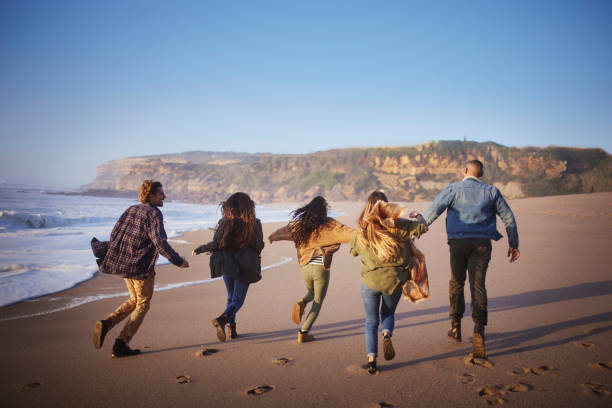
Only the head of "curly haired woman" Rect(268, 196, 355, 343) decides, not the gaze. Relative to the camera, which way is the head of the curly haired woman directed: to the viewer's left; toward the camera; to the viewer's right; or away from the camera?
away from the camera

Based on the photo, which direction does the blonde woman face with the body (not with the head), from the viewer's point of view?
away from the camera

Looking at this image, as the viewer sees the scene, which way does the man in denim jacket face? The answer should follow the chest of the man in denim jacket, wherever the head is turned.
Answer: away from the camera

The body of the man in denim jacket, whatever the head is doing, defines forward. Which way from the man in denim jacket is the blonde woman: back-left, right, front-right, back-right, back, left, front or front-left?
back-left

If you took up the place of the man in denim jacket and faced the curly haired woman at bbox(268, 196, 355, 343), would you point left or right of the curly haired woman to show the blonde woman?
left

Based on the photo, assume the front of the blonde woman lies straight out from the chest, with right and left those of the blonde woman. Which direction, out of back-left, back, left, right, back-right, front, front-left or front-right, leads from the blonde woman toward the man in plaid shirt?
left

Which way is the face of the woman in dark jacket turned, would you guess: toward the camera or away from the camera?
away from the camera

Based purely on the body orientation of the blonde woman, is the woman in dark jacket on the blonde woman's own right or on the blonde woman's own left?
on the blonde woman's own left

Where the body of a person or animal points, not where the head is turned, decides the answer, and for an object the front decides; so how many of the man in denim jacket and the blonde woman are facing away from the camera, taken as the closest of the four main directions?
2

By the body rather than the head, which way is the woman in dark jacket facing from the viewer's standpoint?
away from the camera

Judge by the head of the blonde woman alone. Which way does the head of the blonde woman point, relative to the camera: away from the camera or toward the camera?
away from the camera

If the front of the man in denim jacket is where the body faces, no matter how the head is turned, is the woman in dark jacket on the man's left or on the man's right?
on the man's left
